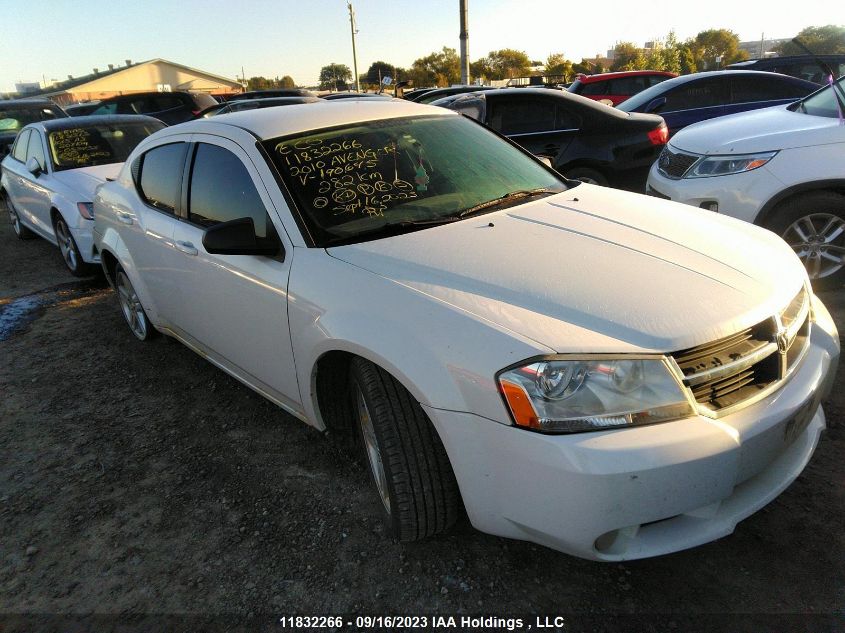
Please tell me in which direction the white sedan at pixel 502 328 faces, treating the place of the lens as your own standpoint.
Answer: facing the viewer and to the right of the viewer

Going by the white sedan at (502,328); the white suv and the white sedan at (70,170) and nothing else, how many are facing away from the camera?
0

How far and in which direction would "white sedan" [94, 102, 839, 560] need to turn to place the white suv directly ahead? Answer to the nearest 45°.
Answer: approximately 90° to its left

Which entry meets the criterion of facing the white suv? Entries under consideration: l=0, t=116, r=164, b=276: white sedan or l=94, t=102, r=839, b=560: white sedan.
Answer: l=0, t=116, r=164, b=276: white sedan

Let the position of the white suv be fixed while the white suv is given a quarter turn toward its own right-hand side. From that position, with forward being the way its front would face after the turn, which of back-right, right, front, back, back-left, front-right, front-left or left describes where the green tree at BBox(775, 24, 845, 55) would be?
front-right

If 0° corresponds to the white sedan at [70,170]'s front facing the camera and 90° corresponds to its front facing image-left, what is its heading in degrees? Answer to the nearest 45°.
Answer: approximately 315°

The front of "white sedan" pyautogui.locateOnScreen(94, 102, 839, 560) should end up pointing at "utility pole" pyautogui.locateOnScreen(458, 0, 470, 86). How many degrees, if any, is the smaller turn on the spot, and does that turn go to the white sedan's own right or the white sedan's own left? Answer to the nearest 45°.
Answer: approximately 135° to the white sedan's own left

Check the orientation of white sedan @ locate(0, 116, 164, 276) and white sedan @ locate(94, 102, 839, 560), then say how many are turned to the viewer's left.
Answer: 0

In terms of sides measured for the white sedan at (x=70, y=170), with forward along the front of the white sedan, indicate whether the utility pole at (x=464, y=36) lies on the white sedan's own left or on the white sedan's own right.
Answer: on the white sedan's own left

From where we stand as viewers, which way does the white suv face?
facing the viewer and to the left of the viewer

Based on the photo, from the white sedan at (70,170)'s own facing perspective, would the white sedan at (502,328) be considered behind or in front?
in front

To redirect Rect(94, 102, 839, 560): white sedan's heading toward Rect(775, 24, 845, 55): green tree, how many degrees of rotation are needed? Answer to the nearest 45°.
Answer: approximately 90° to its left

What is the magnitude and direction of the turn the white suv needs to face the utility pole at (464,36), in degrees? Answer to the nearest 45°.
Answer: approximately 90° to its right

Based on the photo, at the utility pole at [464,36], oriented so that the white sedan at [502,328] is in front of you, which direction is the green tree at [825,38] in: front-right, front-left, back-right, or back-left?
back-left

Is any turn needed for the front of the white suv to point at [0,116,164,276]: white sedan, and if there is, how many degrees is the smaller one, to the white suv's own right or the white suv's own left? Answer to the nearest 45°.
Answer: approximately 45° to the white suv's own right

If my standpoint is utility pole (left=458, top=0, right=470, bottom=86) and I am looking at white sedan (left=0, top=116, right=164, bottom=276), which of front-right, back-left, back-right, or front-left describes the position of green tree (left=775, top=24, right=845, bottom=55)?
back-left
